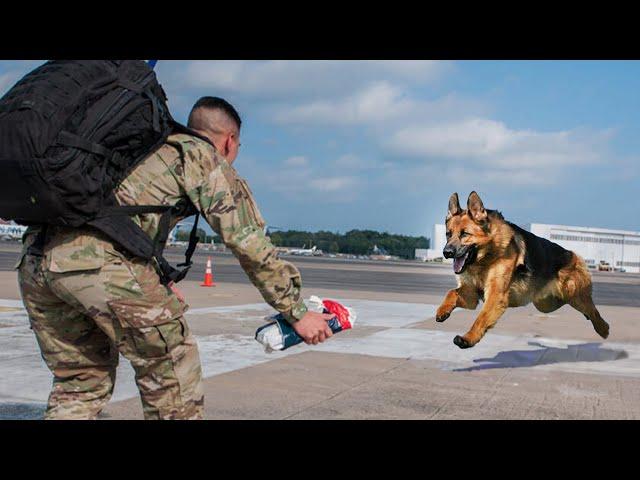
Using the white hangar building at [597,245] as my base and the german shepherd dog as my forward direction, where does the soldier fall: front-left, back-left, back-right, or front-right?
front-right

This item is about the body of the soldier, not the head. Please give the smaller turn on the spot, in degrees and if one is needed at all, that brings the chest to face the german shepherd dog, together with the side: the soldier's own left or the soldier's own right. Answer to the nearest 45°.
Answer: approximately 45° to the soldier's own right

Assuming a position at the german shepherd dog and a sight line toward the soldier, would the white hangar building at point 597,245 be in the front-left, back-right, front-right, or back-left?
back-right

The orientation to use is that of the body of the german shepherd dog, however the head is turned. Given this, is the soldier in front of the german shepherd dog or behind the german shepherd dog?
in front

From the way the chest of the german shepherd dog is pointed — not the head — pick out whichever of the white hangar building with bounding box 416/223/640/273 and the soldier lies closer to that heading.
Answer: the soldier

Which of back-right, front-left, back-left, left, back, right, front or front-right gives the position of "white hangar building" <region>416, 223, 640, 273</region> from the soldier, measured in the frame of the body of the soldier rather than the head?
front-right

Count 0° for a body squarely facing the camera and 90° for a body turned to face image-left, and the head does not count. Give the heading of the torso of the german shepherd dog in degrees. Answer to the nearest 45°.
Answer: approximately 45°

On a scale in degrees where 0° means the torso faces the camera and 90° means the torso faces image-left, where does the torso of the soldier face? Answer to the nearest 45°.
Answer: approximately 225°
